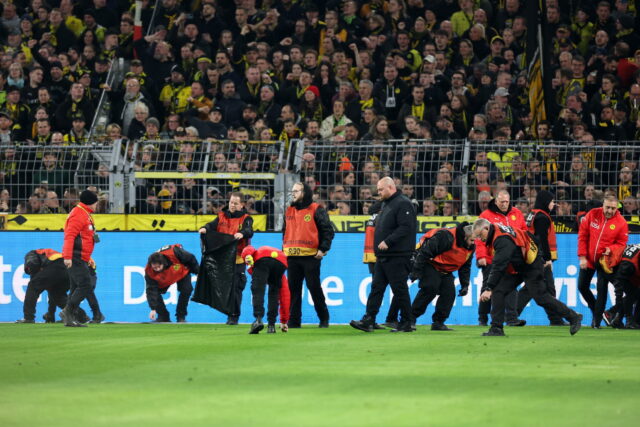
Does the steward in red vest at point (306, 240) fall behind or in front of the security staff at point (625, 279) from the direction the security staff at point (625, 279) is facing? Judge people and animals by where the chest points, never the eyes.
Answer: in front

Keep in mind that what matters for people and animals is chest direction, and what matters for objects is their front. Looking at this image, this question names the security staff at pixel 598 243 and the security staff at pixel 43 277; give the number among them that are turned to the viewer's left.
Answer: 1

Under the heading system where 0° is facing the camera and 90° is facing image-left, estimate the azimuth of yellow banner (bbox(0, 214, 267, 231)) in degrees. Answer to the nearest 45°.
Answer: approximately 0°

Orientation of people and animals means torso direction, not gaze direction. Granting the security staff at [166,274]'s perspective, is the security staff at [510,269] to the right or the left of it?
on its left

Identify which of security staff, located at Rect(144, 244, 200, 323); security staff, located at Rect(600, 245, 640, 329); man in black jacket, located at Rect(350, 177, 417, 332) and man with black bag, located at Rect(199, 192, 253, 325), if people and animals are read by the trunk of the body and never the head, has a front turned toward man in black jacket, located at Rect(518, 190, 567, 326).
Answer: security staff, located at Rect(600, 245, 640, 329)

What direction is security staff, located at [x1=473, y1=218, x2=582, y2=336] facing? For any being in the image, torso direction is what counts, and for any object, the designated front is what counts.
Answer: to the viewer's left
